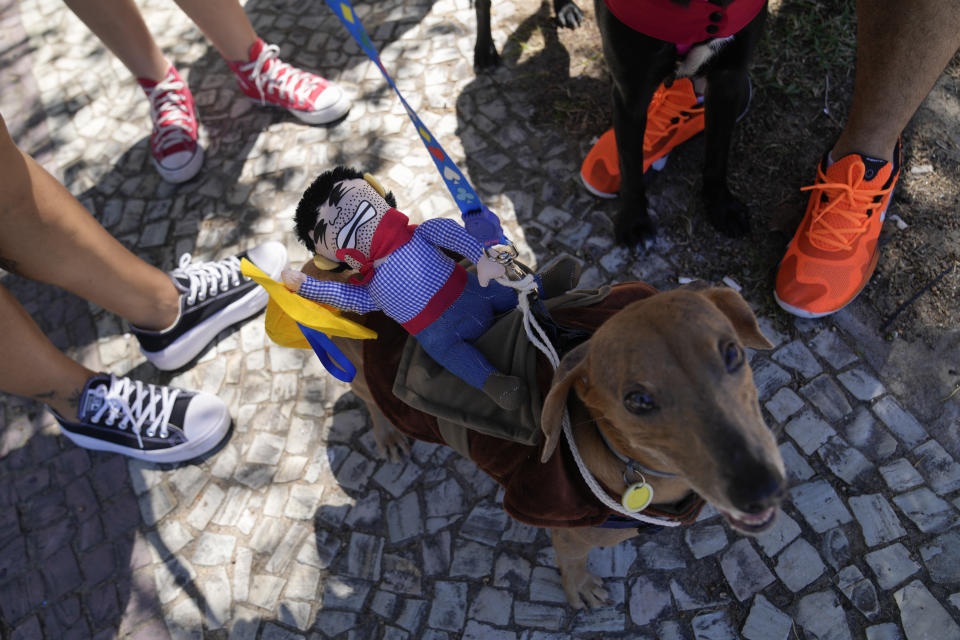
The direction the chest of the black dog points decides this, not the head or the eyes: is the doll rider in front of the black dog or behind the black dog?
in front

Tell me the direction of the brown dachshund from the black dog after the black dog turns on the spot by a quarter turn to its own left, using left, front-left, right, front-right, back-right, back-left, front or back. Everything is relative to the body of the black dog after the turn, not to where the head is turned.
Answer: right

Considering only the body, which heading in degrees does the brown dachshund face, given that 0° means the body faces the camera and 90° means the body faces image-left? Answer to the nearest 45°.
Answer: approximately 315°

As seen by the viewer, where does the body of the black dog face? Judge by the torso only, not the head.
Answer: toward the camera
